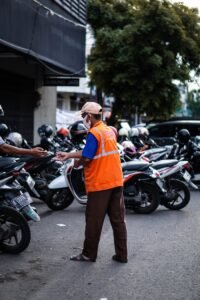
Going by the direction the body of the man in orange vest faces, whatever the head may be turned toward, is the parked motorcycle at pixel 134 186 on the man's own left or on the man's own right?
on the man's own right

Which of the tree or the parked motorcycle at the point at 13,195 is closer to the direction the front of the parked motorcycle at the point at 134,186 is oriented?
the parked motorcycle

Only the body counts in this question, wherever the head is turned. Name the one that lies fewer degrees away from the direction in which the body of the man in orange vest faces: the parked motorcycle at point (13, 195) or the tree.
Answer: the parked motorcycle

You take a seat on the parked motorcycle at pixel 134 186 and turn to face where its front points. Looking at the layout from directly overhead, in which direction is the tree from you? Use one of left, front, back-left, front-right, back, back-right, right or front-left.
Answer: right

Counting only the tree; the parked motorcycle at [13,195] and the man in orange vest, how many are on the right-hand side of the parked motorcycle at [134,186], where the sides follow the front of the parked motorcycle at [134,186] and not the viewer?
1

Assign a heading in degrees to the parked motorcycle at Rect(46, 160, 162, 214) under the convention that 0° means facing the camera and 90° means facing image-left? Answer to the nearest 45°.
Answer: approximately 90°

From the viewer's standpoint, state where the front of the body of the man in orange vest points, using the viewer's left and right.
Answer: facing away from the viewer and to the left of the viewer
